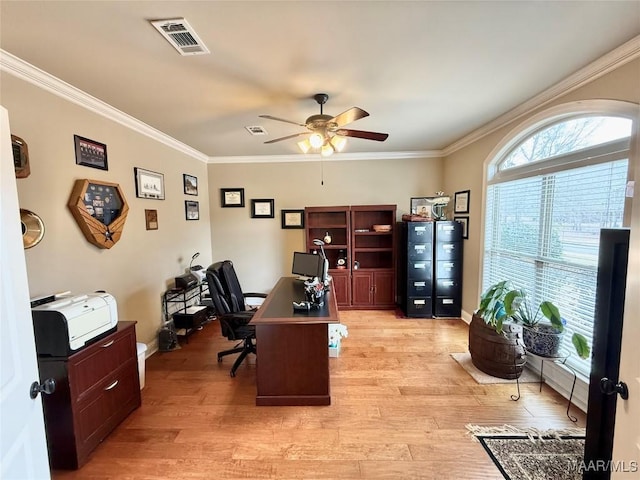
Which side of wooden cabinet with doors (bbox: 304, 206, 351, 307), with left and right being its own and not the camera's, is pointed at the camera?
front

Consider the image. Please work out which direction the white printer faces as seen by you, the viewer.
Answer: facing the viewer and to the right of the viewer

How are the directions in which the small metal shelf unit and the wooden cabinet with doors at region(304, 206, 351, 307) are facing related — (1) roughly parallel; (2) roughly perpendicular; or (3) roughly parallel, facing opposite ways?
roughly perpendicular

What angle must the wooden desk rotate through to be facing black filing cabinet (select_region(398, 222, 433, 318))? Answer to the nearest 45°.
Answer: approximately 135° to its right

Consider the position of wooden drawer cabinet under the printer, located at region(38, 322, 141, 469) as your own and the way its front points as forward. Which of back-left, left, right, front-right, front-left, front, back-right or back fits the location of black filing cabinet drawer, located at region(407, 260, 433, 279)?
front-left

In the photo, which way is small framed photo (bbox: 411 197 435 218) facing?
toward the camera

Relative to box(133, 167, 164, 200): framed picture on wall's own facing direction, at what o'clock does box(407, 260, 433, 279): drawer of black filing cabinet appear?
The drawer of black filing cabinet is roughly at 11 o'clock from the framed picture on wall.

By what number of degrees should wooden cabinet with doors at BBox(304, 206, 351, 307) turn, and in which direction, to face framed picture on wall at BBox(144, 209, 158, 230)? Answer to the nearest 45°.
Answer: approximately 45° to its right

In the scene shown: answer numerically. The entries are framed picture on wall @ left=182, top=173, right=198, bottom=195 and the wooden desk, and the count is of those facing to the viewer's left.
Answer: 1

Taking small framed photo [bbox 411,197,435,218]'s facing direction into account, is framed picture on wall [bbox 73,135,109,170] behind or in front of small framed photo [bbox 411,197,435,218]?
in front

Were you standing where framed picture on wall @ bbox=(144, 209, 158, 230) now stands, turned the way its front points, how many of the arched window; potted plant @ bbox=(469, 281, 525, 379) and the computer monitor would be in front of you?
3

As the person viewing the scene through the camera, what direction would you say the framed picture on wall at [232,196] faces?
facing the viewer

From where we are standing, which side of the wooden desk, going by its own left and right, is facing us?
left

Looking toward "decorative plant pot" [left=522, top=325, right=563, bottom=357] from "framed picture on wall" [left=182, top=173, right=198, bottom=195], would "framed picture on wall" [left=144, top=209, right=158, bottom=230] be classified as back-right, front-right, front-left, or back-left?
front-right

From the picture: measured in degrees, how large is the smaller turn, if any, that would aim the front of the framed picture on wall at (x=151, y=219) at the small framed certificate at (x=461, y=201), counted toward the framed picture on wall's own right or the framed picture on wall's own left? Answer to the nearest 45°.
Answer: approximately 45° to the framed picture on wall's own left

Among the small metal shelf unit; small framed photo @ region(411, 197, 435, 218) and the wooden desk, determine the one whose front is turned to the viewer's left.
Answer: the wooden desk

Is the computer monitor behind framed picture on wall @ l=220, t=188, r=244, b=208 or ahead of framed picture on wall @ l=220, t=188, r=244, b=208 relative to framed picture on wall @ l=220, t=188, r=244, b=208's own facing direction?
ahead

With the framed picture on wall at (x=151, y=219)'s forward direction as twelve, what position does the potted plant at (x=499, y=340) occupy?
The potted plant is roughly at 12 o'clock from the framed picture on wall.

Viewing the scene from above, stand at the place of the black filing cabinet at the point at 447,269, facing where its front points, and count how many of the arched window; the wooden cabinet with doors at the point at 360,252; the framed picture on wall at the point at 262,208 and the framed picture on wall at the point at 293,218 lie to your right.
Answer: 3

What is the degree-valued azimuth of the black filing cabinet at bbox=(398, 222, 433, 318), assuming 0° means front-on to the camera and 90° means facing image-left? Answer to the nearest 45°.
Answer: approximately 0°
